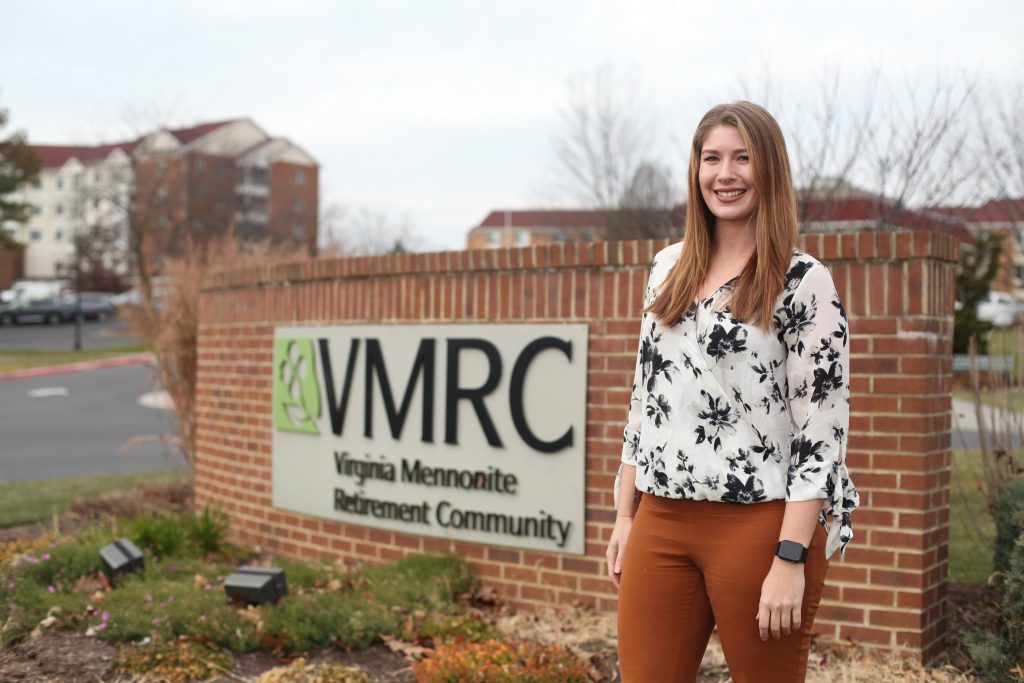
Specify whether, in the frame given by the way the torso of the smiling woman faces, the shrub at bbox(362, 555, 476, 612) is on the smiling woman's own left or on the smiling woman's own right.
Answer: on the smiling woman's own right

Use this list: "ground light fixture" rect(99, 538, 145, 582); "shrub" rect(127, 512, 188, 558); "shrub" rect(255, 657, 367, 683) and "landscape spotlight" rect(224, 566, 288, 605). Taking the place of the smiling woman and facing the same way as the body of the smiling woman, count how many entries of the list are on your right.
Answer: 4

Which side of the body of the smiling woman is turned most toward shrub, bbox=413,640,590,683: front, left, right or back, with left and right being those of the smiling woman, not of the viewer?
right

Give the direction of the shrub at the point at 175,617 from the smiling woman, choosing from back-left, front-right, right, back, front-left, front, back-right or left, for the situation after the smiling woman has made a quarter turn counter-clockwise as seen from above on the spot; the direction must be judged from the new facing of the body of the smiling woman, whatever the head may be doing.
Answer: back

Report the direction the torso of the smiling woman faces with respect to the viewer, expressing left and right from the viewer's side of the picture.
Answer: facing the viewer and to the left of the viewer

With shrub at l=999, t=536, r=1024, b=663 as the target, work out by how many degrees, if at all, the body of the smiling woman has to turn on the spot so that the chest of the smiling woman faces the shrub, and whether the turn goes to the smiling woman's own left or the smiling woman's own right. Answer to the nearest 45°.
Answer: approximately 180°

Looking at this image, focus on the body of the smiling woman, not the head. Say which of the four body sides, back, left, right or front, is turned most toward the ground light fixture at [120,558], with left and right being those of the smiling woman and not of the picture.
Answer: right

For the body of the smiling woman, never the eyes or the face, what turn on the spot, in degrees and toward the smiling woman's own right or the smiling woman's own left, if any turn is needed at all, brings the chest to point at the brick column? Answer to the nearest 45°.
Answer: approximately 135° to the smiling woman's own right

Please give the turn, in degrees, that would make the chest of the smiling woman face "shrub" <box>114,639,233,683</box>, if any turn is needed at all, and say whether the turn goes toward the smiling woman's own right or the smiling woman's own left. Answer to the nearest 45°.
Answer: approximately 90° to the smiling woman's own right

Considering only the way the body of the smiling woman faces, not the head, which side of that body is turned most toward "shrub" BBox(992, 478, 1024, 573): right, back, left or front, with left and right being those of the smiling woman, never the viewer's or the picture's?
back

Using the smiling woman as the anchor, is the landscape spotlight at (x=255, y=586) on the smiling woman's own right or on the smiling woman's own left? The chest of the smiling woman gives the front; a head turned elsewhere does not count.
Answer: on the smiling woman's own right

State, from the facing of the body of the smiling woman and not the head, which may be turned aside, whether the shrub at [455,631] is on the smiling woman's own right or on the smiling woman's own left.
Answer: on the smiling woman's own right

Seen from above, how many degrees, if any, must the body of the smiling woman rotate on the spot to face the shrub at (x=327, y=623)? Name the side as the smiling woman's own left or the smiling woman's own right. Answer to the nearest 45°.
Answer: approximately 90° to the smiling woman's own right
